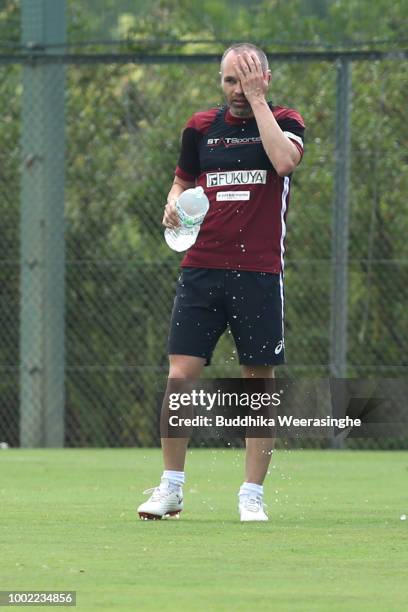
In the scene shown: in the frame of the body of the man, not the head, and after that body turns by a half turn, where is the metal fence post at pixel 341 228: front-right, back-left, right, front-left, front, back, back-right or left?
front

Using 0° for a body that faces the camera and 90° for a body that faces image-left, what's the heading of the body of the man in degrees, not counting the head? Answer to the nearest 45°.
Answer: approximately 0°

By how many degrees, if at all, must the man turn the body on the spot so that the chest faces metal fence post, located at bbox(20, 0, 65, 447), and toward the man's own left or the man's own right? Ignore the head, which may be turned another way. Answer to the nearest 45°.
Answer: approximately 180°
